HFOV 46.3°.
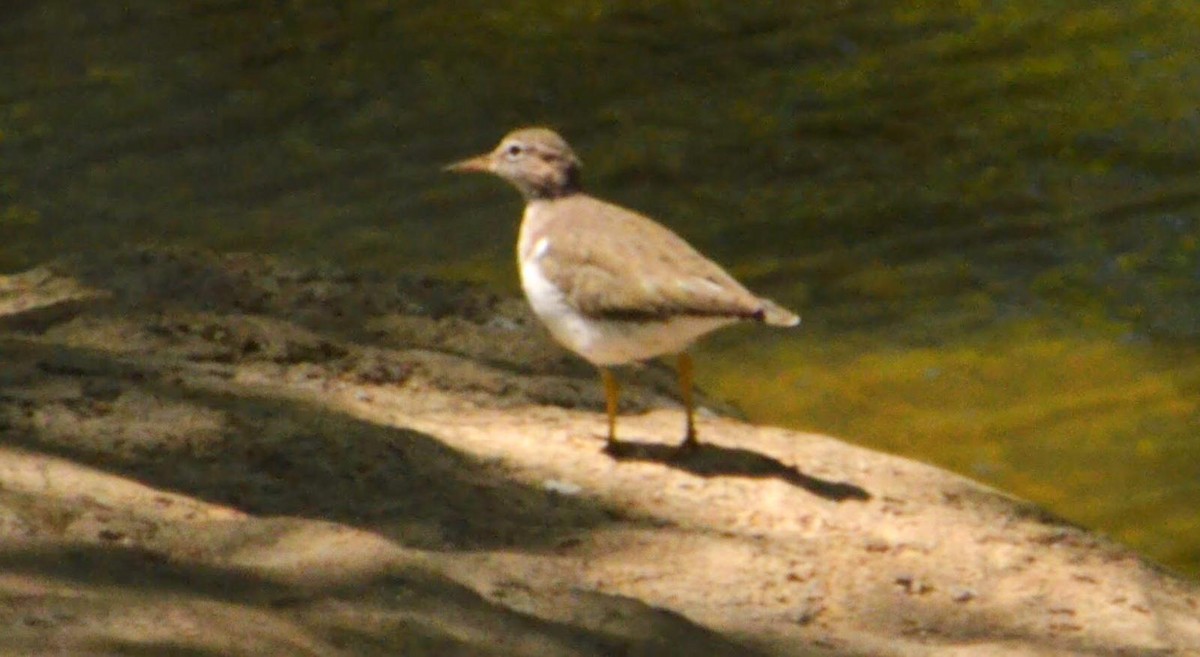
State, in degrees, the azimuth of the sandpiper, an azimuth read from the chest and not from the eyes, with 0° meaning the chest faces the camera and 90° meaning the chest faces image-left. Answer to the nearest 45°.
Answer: approximately 90°
